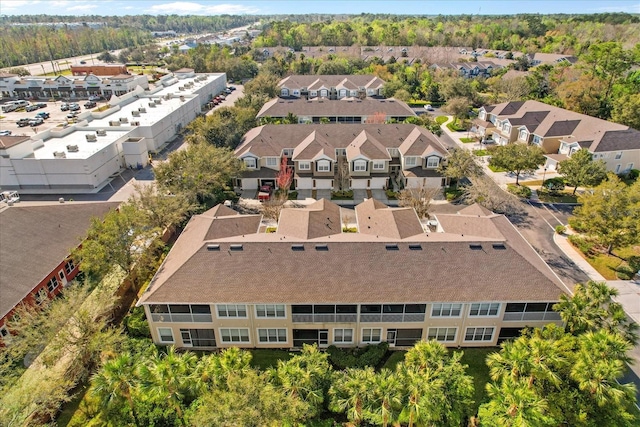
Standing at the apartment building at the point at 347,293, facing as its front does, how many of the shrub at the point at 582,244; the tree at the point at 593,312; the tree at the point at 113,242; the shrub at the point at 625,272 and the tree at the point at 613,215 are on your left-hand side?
1

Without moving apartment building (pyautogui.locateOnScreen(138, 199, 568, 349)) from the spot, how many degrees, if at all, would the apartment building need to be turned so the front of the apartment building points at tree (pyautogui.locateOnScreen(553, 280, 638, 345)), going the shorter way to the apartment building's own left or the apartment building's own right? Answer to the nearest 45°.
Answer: approximately 90° to the apartment building's own right

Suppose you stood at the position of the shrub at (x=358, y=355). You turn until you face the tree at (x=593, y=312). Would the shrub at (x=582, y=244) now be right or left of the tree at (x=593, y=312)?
left

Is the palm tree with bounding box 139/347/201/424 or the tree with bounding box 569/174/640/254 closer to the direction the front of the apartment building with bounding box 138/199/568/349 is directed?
the tree

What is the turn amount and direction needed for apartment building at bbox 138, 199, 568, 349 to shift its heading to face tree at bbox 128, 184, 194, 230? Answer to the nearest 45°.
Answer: approximately 45° to its left

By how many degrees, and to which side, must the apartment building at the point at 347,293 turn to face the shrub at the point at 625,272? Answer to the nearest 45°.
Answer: approximately 90° to its right

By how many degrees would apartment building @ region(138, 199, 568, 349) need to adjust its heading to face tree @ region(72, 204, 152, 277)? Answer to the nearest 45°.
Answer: approximately 90° to its left

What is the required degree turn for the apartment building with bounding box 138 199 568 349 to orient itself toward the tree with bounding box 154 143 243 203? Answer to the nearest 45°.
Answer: approximately 45° to its left

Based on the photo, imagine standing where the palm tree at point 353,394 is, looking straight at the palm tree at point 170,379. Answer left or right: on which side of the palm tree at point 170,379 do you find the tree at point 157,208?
right

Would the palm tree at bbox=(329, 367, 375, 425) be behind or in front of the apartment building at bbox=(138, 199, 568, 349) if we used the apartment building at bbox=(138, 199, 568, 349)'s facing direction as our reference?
behind

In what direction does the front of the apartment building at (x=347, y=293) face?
away from the camera
